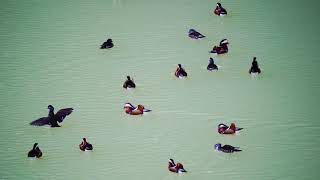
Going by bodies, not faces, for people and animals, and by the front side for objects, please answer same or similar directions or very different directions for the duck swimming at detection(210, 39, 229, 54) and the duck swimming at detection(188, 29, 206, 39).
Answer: very different directions

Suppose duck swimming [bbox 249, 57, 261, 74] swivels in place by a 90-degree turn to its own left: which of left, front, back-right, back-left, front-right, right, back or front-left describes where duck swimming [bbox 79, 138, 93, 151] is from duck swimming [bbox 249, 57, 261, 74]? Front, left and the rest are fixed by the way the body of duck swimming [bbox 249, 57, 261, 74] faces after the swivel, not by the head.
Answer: front-left

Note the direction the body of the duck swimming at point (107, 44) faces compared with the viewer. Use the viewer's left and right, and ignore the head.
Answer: facing to the right of the viewer

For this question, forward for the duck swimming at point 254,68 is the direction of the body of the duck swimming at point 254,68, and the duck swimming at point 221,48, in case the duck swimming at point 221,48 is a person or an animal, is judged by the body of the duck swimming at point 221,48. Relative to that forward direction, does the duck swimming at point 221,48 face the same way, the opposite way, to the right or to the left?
to the right

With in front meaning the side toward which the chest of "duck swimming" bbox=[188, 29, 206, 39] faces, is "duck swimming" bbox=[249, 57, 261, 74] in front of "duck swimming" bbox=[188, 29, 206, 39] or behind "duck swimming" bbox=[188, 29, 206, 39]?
behind

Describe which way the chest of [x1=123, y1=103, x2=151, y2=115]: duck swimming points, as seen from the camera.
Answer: to the viewer's left

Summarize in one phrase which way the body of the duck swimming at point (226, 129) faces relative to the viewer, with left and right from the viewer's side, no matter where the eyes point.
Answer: facing to the left of the viewer

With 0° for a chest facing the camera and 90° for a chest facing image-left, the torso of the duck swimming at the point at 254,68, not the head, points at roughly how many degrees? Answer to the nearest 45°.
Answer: approximately 180°

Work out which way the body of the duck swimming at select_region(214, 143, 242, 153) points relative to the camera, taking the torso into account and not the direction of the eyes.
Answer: to the viewer's left

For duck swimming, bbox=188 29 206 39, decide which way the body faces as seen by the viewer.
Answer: to the viewer's left
